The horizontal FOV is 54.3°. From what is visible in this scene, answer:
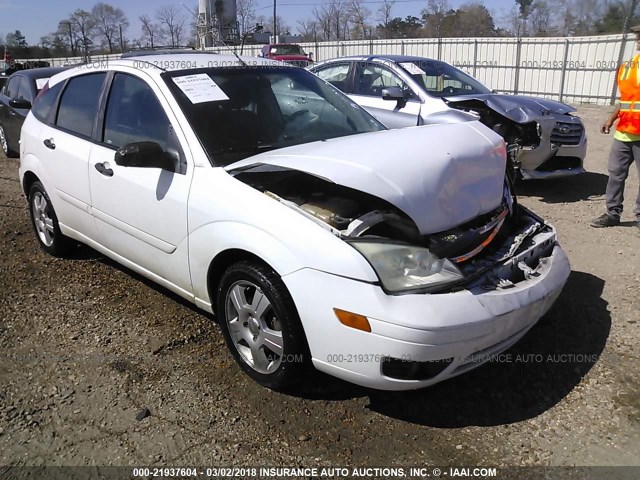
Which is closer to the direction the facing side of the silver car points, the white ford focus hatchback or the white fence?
the white ford focus hatchback

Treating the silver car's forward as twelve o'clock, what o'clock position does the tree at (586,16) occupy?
The tree is roughly at 8 o'clock from the silver car.

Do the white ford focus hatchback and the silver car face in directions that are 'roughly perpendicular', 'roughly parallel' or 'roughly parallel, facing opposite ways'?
roughly parallel

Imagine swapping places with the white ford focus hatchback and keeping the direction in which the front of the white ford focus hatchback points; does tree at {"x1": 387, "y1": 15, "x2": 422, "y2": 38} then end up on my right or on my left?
on my left

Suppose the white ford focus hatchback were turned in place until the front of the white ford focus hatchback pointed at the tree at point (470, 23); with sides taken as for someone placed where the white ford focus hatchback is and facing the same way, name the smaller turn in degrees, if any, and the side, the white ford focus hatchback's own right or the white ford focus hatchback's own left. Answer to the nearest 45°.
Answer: approximately 135° to the white ford focus hatchback's own left

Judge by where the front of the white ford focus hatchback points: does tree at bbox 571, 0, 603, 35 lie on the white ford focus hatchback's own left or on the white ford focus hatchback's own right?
on the white ford focus hatchback's own left

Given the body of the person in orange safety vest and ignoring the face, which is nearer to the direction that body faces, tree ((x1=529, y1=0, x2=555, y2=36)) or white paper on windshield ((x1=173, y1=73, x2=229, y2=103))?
the white paper on windshield

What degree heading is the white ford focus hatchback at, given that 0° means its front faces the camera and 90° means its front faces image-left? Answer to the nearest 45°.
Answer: approximately 315°

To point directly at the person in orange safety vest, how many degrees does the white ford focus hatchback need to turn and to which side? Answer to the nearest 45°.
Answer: approximately 90° to its left

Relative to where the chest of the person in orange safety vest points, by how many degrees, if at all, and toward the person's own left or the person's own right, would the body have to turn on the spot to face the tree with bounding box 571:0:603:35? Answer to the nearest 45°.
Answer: approximately 135° to the person's own right

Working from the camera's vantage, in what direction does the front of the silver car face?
facing the viewer and to the right of the viewer

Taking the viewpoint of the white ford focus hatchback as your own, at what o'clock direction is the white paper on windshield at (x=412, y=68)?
The white paper on windshield is roughly at 8 o'clock from the white ford focus hatchback.

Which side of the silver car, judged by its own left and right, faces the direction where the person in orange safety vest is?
front

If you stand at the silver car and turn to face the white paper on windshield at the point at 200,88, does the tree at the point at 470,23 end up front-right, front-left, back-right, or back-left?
back-right

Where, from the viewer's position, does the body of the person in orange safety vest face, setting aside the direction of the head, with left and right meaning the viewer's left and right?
facing the viewer and to the left of the viewer

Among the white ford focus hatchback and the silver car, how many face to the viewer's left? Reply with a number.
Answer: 0

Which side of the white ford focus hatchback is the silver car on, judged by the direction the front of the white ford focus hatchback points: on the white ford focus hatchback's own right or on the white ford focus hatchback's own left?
on the white ford focus hatchback's own left
